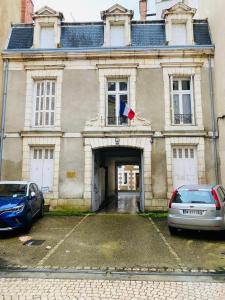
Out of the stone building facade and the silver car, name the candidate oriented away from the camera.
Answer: the silver car

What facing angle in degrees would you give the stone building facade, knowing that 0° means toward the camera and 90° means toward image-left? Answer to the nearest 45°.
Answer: approximately 0°

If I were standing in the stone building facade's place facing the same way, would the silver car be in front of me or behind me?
in front

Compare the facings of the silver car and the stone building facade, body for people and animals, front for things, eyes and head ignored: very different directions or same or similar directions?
very different directions

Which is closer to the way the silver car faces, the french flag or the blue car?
the french flag

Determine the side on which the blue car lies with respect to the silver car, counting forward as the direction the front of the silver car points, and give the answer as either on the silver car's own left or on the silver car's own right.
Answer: on the silver car's own left

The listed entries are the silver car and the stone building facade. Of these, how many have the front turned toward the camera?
1

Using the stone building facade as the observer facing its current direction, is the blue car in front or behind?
in front

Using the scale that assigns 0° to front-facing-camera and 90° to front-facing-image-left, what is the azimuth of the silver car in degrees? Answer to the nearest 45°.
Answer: approximately 180°

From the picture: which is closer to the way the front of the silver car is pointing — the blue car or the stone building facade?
the stone building facade
